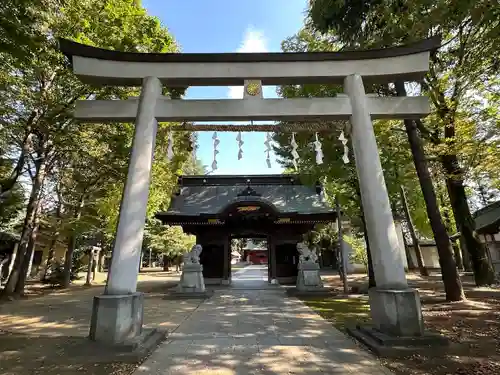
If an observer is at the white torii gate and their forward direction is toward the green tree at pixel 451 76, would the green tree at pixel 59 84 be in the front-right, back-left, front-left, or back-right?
back-left

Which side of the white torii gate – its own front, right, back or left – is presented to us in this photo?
front

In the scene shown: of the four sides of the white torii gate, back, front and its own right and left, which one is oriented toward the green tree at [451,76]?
left

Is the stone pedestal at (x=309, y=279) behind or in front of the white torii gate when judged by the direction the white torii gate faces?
behind

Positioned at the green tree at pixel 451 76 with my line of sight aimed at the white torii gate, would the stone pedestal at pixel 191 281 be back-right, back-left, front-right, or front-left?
front-right

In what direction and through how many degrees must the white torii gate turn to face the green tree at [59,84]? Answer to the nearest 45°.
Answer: approximately 135° to its right

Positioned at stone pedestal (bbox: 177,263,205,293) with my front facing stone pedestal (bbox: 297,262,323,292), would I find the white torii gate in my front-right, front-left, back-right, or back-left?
front-right

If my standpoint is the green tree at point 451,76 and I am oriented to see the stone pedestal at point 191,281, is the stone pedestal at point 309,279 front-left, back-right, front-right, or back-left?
front-right

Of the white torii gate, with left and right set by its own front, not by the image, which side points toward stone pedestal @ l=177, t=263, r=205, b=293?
back
